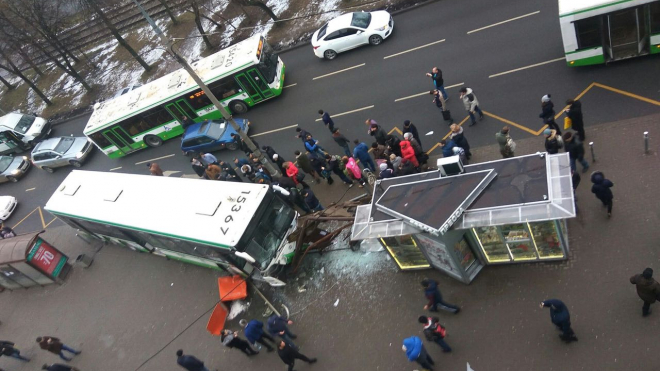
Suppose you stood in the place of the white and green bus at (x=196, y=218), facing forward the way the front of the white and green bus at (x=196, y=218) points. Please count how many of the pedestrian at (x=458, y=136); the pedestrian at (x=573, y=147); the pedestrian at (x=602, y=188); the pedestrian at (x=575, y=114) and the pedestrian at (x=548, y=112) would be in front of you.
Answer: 5

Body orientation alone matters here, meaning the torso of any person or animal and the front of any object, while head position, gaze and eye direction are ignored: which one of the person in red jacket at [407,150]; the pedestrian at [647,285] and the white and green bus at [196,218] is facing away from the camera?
the pedestrian

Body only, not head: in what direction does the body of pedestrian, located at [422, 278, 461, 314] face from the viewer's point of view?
to the viewer's left

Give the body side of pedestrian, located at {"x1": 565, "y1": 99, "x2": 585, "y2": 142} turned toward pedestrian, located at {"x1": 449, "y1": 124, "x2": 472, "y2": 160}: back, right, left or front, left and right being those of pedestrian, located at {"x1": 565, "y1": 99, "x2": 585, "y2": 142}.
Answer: front

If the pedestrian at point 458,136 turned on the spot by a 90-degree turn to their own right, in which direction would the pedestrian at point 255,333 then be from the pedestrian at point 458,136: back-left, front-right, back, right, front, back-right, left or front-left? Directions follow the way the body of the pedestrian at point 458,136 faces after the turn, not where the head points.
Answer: left

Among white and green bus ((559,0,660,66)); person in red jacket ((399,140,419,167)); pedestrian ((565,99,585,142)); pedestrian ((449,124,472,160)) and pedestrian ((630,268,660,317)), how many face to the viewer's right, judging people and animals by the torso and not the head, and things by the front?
1

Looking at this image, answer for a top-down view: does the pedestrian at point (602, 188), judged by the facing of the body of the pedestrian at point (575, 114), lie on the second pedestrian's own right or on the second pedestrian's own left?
on the second pedestrian's own left

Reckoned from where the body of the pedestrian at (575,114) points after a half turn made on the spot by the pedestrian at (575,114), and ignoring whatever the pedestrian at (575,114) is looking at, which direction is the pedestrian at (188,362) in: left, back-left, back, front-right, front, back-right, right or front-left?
back-right

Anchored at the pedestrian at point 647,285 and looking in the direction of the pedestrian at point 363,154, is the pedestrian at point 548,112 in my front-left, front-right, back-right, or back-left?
front-right

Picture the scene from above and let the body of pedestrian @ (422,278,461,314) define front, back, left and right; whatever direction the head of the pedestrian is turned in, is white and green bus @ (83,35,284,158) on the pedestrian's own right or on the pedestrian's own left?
on the pedestrian's own right

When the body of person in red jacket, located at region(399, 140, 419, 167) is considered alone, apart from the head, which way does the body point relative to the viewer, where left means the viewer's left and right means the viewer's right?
facing the viewer and to the left of the viewer
